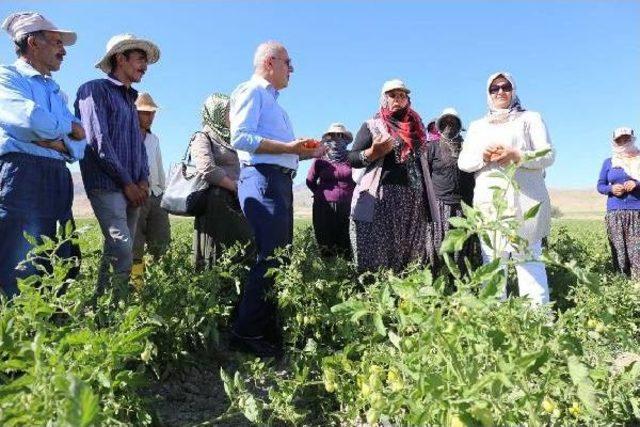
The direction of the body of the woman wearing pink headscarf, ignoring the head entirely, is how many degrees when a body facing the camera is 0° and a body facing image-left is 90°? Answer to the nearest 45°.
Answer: approximately 0°

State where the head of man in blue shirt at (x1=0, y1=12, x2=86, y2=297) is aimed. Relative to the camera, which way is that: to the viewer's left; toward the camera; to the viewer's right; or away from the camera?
to the viewer's right

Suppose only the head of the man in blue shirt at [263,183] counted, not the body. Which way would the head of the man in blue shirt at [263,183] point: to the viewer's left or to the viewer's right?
to the viewer's right

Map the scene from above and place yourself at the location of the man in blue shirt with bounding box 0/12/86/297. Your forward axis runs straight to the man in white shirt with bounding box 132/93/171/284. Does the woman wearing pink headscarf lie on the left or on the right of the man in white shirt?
right

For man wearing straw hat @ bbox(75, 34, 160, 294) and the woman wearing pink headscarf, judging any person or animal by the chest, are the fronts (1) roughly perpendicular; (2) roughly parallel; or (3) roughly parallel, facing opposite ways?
roughly perpendicular

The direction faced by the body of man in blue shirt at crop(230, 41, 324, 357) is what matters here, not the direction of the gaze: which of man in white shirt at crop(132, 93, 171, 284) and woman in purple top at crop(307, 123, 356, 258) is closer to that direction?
the woman in purple top

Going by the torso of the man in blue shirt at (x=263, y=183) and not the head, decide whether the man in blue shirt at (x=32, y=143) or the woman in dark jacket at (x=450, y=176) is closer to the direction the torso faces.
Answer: the woman in dark jacket

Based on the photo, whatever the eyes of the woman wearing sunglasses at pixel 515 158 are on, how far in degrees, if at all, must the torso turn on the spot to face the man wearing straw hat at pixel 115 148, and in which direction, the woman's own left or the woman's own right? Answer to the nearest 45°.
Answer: approximately 45° to the woman's own right

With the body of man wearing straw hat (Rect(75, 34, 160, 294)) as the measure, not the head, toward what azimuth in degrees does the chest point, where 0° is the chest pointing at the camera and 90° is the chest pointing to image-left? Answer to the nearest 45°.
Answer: approximately 315°

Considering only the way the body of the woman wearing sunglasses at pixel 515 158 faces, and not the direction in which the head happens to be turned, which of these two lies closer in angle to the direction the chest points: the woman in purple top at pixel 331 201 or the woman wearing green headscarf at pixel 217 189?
the woman wearing green headscarf

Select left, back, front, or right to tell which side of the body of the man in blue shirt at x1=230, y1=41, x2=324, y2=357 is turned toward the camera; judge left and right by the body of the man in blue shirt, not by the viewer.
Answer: right

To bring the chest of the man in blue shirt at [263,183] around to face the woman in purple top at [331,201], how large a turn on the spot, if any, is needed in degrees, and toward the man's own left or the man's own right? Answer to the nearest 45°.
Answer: approximately 90° to the man's own left
